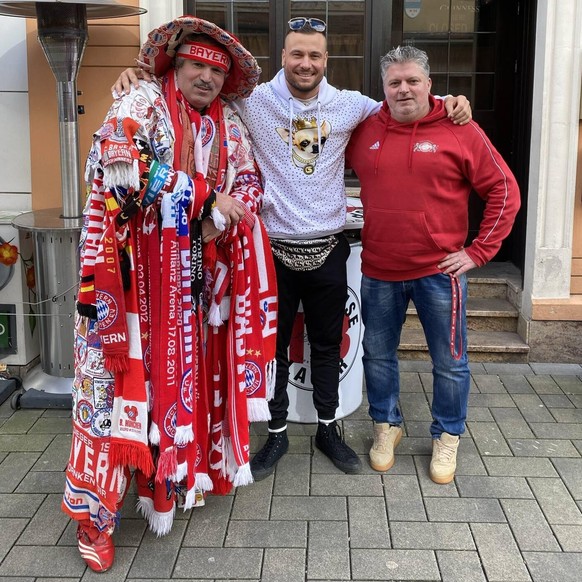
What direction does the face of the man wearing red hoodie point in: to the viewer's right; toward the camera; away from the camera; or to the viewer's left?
toward the camera

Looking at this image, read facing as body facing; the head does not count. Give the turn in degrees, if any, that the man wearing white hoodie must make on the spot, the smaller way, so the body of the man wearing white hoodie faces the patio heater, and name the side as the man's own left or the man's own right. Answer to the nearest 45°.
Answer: approximately 135° to the man's own right

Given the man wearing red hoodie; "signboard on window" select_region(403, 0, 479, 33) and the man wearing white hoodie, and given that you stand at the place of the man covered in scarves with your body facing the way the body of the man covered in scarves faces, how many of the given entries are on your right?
0

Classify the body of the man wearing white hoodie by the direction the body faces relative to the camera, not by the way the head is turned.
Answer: toward the camera

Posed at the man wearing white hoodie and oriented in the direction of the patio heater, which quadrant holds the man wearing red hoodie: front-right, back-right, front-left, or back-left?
back-right

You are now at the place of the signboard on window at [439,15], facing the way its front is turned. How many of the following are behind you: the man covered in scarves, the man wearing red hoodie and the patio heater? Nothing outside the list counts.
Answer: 0

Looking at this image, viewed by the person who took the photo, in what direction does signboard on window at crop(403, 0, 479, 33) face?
facing the viewer

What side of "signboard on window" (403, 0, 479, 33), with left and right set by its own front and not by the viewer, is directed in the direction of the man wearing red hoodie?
front

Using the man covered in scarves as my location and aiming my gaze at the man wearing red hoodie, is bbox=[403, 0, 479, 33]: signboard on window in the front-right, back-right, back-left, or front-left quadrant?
front-left

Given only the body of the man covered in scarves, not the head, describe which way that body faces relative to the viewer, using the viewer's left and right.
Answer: facing the viewer and to the right of the viewer

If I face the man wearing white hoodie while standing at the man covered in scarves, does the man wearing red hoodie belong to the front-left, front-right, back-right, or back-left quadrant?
front-right

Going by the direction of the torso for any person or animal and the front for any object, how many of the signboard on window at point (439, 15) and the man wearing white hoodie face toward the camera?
2

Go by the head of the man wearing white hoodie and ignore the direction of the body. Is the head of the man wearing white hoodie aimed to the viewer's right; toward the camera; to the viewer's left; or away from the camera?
toward the camera

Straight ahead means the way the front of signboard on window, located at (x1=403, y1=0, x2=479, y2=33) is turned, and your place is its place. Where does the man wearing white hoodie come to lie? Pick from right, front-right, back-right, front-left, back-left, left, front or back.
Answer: front

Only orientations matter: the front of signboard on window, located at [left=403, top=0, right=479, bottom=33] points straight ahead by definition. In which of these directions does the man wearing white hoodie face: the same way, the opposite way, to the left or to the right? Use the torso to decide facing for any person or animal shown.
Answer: the same way

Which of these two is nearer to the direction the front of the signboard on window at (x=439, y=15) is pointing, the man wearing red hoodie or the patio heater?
the man wearing red hoodie

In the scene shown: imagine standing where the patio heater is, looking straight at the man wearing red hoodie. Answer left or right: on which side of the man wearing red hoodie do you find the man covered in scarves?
right
